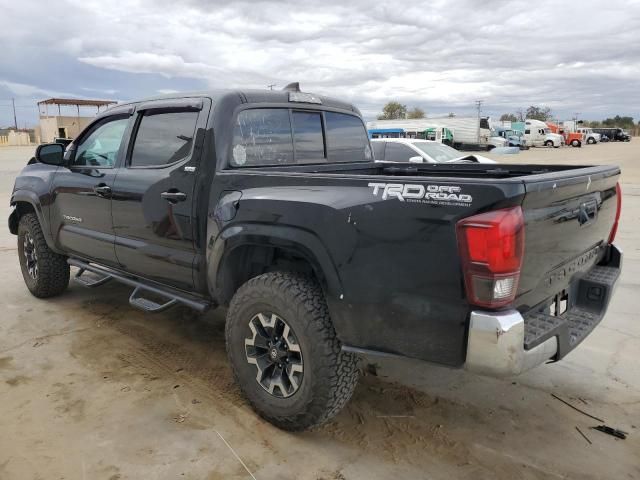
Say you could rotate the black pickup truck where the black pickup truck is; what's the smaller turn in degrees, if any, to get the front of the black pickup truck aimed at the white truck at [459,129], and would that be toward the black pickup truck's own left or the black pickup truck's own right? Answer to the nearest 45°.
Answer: approximately 45° to the black pickup truck's own right

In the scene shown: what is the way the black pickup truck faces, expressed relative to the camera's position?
facing away from the viewer and to the left of the viewer
